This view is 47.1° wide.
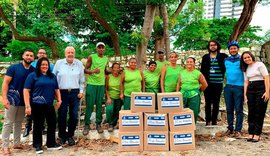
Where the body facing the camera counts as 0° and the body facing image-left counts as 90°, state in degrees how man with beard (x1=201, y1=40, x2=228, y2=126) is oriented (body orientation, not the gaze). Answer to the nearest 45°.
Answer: approximately 0°

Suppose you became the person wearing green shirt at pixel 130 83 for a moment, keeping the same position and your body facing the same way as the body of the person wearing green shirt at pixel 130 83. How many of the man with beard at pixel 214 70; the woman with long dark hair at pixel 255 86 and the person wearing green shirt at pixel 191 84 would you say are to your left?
3

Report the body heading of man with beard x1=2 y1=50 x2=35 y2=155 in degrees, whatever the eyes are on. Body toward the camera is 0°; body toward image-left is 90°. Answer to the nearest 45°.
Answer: approximately 315°

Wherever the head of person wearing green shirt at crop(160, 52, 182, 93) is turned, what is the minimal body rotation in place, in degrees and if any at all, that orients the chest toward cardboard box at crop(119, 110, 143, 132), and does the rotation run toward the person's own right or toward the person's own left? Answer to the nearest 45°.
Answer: approximately 45° to the person's own right

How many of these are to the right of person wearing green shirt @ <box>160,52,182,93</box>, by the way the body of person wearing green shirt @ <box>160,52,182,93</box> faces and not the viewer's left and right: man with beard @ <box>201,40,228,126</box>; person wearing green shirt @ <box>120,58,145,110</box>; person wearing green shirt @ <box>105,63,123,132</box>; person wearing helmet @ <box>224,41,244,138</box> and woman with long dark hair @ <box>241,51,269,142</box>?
2

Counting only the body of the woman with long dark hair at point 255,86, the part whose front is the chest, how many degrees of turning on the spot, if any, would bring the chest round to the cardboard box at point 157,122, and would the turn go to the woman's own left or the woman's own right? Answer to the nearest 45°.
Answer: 0° — they already face it
